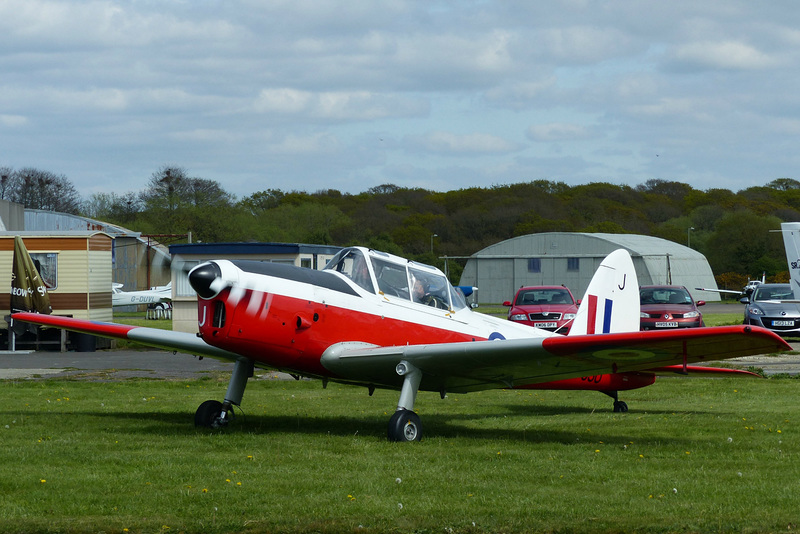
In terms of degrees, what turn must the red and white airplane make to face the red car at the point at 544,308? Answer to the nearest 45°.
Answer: approximately 135° to its right

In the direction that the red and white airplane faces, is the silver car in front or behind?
behind

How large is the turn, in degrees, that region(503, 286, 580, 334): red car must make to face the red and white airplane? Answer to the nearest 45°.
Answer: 0° — it already faces it

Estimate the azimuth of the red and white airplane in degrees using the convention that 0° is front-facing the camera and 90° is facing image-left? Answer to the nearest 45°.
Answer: approximately 45°

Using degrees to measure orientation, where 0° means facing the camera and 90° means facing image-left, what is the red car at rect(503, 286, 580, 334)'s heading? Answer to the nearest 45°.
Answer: approximately 0°

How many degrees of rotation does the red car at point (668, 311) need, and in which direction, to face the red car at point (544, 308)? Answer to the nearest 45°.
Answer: approximately 45° to its right

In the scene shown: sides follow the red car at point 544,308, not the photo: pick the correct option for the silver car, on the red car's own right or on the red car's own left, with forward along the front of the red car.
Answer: on the red car's own left

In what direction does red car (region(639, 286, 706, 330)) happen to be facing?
toward the camera

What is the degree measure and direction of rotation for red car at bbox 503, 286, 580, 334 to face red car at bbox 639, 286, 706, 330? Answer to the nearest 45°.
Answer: approximately 90° to its left

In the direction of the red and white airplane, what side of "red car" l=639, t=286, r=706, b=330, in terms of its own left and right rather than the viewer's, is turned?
front

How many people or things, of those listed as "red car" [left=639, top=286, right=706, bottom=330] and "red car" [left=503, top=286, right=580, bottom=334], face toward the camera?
2

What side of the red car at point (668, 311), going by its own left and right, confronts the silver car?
left
